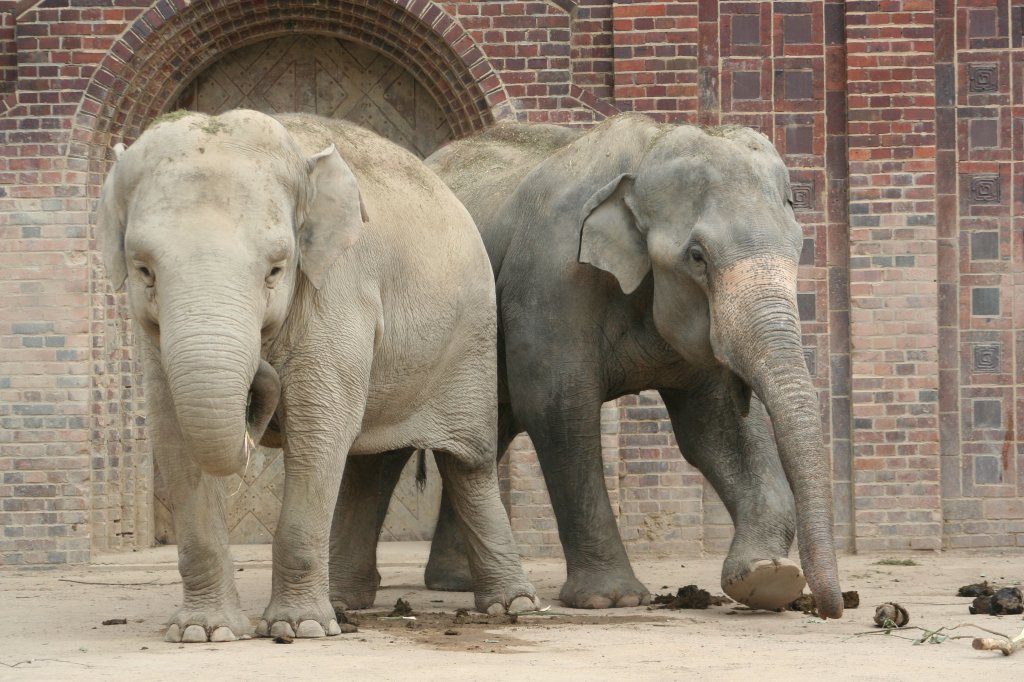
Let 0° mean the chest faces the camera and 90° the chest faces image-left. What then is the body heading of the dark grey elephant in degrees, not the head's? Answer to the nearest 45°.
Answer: approximately 315°

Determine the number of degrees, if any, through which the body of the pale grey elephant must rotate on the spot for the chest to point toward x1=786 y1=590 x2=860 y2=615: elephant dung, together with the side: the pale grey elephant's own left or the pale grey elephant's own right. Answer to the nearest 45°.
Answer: approximately 135° to the pale grey elephant's own left

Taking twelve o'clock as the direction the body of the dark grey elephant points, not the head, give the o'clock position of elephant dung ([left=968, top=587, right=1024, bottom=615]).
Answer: The elephant dung is roughly at 11 o'clock from the dark grey elephant.

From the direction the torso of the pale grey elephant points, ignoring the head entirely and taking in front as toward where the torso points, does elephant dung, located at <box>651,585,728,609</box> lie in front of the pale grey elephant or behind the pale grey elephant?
behind

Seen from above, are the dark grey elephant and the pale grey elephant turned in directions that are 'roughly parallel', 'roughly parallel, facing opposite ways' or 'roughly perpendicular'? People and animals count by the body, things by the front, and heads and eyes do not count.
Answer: roughly perpendicular

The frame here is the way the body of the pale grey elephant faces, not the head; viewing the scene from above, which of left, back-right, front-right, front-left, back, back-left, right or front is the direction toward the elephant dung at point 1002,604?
back-left

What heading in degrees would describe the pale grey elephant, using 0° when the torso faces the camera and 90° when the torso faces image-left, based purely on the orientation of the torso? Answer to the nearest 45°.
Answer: approximately 45°

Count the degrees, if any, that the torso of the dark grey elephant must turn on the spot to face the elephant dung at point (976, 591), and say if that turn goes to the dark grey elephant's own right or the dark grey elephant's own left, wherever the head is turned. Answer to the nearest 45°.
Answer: approximately 45° to the dark grey elephant's own left

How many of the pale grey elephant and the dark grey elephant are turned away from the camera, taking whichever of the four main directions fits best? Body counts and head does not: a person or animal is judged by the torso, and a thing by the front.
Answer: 0
